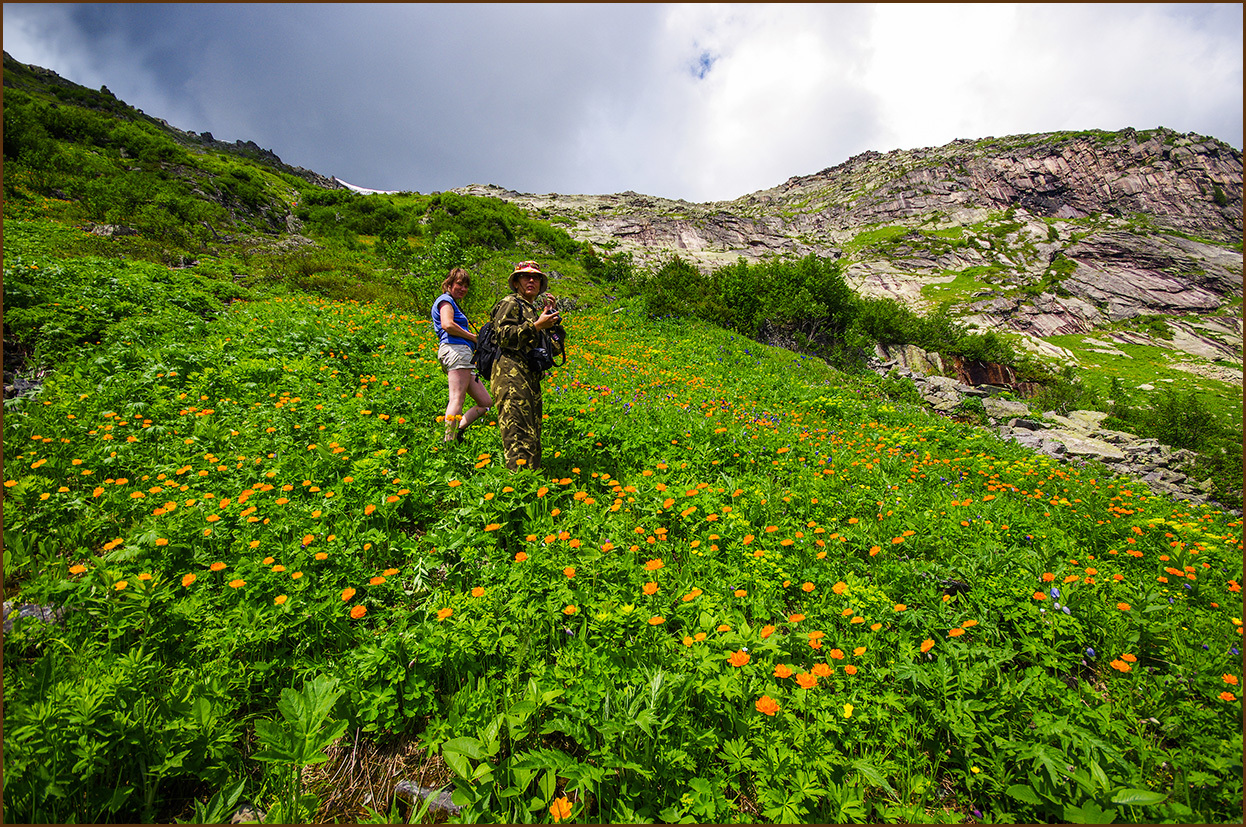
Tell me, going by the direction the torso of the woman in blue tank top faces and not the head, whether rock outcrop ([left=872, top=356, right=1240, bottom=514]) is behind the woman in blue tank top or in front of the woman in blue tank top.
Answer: in front

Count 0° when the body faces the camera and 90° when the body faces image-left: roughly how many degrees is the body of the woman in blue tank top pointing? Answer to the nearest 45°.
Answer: approximately 270°
